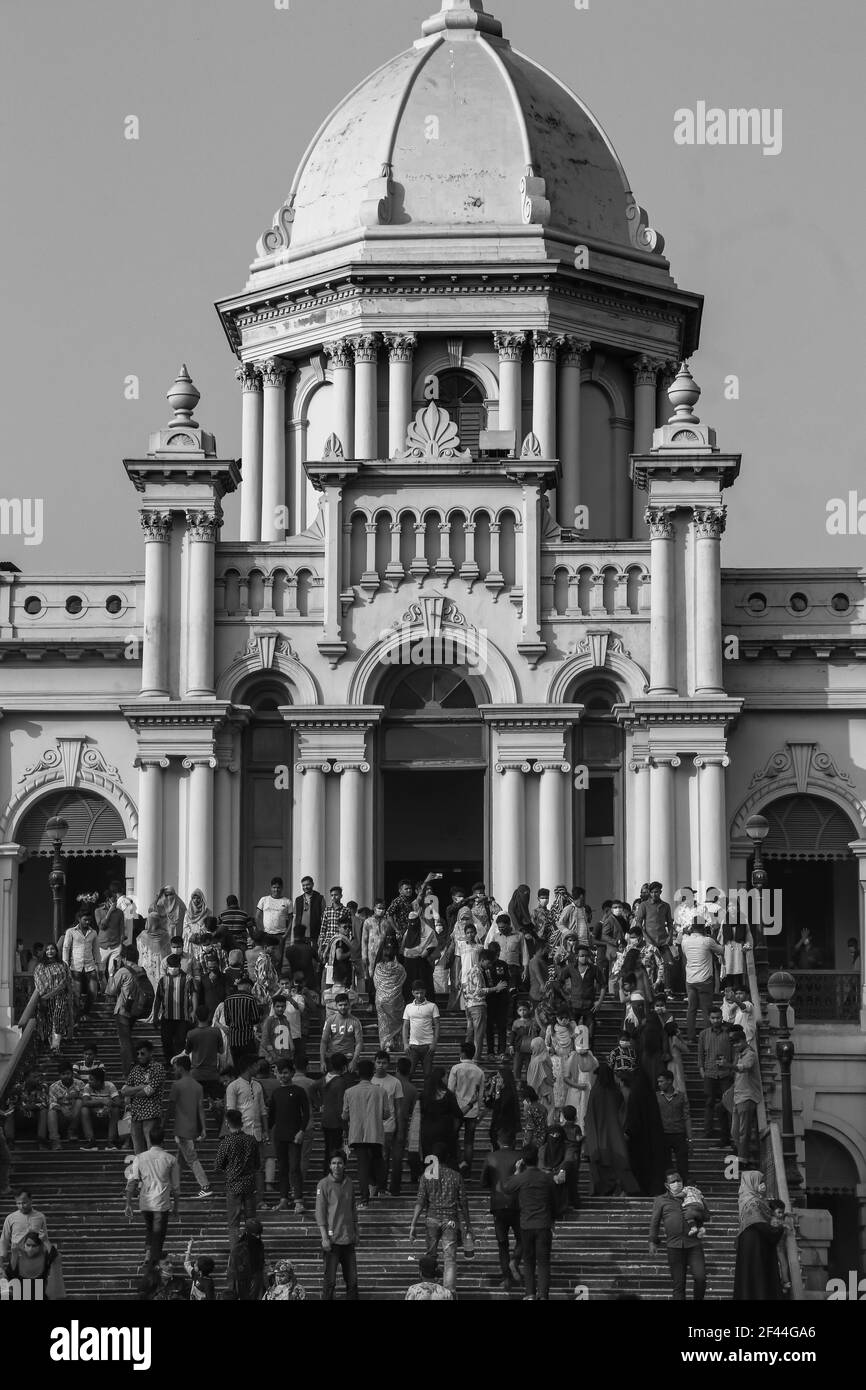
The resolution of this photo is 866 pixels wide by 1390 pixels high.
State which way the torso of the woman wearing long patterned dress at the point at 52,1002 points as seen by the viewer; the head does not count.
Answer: toward the camera

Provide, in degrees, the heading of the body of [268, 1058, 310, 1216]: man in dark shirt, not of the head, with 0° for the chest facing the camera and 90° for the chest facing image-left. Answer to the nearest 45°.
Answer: approximately 0°

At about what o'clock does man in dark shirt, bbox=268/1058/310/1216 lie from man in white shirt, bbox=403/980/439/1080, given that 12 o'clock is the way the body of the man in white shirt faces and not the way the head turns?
The man in dark shirt is roughly at 1 o'clock from the man in white shirt.

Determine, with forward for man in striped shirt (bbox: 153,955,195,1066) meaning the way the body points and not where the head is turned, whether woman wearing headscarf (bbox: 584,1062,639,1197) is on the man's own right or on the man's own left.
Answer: on the man's own left

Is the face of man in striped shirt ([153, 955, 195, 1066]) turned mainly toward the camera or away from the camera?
toward the camera

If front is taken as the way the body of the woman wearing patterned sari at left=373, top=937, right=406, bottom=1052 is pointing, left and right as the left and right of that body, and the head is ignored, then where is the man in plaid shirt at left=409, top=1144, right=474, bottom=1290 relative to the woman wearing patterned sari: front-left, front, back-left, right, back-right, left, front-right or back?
front

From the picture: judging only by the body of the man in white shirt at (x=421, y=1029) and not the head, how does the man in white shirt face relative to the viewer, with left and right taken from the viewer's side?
facing the viewer
